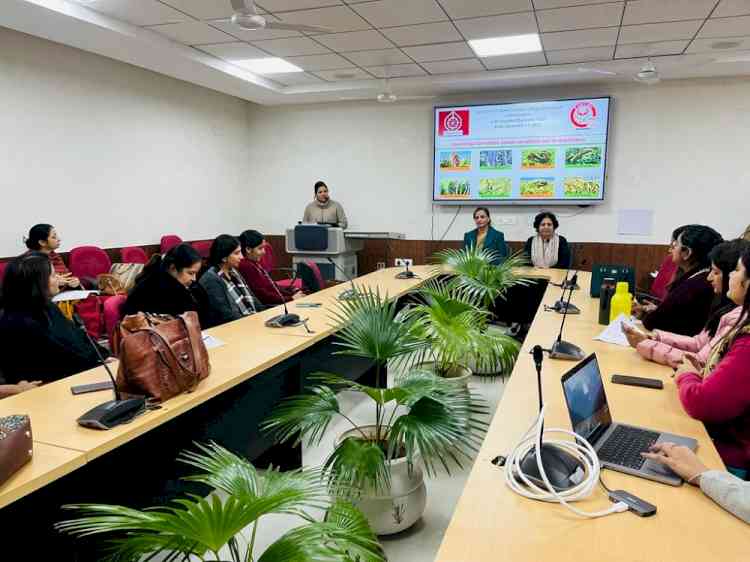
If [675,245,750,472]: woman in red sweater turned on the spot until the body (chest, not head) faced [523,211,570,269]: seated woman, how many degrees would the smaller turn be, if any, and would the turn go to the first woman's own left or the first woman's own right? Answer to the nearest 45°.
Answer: approximately 45° to the first woman's own right

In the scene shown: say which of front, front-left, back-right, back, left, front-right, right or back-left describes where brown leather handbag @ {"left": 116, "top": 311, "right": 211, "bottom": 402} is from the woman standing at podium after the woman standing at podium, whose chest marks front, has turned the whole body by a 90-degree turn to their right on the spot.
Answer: left

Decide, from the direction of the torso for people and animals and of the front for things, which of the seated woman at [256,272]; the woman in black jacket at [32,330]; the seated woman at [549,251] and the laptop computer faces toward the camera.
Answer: the seated woman at [549,251]

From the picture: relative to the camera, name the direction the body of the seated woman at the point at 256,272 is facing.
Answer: to the viewer's right

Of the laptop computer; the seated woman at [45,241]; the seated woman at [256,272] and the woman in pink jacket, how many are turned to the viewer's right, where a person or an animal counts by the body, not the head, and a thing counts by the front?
3

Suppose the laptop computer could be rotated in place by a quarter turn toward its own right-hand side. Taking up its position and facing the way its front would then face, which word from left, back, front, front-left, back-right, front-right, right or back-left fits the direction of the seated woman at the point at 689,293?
back

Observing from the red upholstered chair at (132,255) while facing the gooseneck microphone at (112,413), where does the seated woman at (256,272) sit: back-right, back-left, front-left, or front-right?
front-left

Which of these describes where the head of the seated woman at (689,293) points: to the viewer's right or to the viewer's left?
to the viewer's left

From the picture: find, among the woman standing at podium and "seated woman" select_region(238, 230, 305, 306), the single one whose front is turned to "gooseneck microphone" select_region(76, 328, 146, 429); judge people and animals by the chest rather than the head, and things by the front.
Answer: the woman standing at podium

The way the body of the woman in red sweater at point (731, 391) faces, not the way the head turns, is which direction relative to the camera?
to the viewer's left

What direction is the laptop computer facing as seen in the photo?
to the viewer's right

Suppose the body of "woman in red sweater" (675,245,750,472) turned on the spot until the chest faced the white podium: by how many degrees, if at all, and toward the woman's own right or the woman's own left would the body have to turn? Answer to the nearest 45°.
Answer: approximately 45° to the woman's own right

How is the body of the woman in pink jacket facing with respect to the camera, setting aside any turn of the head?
to the viewer's left

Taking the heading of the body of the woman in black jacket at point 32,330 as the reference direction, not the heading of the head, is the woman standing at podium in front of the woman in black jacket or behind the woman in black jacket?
in front

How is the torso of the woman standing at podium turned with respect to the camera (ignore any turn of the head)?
toward the camera

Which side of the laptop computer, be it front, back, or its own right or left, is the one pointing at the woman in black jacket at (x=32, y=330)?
back

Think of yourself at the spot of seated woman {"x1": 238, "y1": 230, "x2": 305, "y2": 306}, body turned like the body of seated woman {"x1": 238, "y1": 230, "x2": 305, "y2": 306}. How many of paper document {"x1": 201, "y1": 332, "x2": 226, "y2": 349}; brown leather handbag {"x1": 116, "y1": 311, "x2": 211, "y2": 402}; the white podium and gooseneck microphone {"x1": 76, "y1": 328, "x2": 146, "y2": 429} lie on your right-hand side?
3

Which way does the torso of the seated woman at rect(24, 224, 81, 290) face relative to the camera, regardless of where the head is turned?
to the viewer's right

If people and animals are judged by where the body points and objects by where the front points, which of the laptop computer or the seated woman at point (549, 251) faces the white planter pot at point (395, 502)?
the seated woman
